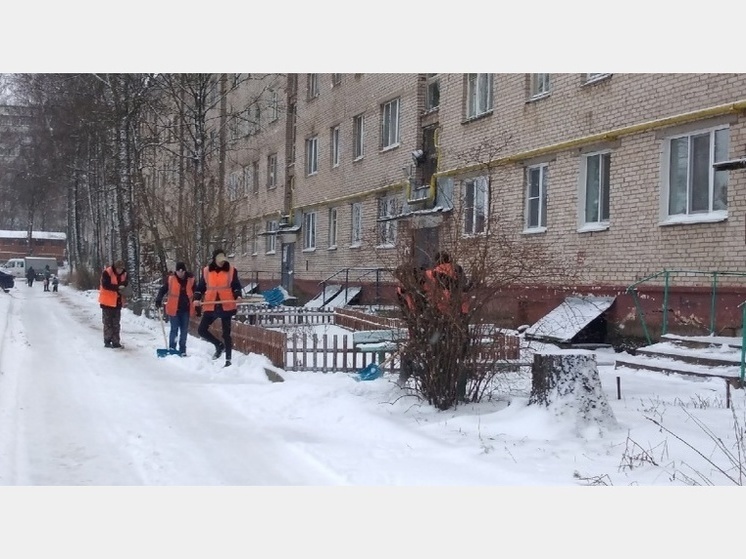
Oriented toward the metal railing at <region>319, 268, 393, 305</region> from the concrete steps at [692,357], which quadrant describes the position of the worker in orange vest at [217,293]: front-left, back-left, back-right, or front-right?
front-left

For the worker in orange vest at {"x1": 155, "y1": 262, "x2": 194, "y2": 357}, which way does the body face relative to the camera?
toward the camera

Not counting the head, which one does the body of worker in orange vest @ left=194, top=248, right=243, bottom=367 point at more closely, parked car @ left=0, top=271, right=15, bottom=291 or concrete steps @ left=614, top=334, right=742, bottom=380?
the concrete steps

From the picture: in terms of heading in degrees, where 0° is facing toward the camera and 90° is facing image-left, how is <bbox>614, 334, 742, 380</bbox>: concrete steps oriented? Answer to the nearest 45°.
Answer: approximately 45°

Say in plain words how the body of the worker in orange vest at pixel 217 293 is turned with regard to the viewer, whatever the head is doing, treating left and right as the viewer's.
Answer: facing the viewer

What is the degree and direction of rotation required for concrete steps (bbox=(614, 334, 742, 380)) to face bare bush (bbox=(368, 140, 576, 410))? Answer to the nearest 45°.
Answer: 0° — it already faces it

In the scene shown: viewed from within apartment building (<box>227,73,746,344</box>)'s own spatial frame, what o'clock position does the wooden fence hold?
The wooden fence is roughly at 12 o'clock from the apartment building.

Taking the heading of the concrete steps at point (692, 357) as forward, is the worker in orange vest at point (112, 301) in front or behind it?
in front

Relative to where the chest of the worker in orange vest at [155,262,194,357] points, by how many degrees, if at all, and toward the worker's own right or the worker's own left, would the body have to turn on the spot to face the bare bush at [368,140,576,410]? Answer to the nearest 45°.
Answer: approximately 45° to the worker's own left

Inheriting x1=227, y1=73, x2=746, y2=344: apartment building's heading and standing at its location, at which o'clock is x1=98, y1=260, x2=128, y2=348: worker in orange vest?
The worker in orange vest is roughly at 1 o'clock from the apartment building.

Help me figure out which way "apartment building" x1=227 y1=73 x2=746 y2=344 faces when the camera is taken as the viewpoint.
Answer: facing the viewer and to the left of the viewer

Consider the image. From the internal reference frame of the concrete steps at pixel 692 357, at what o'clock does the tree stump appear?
The tree stump is roughly at 11 o'clock from the concrete steps.

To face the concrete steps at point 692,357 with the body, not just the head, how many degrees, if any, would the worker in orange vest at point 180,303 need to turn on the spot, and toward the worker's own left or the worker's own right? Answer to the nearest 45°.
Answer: approximately 45° to the worker's own left

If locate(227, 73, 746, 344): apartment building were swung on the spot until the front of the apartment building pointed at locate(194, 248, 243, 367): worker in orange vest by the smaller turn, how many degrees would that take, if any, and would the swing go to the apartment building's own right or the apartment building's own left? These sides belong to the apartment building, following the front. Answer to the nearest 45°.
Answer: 0° — it already faces them

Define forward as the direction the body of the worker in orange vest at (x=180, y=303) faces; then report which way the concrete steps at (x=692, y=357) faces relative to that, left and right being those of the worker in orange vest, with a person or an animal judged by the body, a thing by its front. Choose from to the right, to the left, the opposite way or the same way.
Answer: to the right

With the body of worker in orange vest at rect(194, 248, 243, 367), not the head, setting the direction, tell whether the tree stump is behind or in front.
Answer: in front
